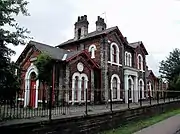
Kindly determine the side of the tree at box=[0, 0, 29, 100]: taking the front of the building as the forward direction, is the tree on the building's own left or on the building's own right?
on the building's own right

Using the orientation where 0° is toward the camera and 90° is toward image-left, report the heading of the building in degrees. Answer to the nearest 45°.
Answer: approximately 315°
